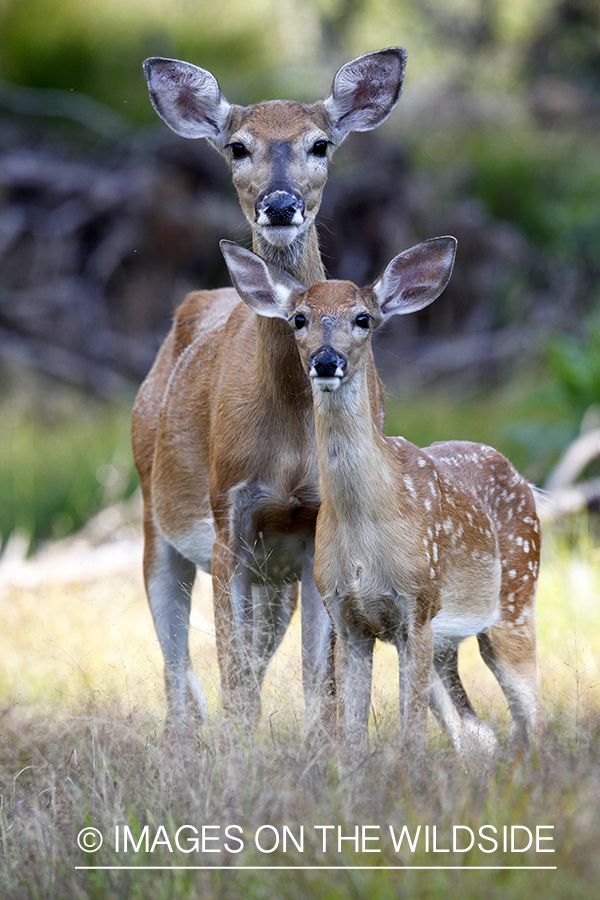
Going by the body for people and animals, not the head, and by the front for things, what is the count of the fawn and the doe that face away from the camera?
0

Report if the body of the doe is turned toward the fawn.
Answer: yes

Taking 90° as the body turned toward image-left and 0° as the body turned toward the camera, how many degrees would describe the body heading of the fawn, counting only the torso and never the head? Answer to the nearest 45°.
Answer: approximately 45°

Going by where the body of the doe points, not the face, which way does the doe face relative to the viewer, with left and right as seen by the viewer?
facing the viewer and to the right of the viewer

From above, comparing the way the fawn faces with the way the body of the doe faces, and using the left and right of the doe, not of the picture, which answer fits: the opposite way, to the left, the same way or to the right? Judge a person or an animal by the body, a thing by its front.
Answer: to the right
